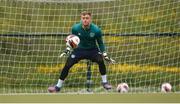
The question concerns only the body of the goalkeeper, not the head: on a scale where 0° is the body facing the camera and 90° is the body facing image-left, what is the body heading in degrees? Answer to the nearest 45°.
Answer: approximately 0°
